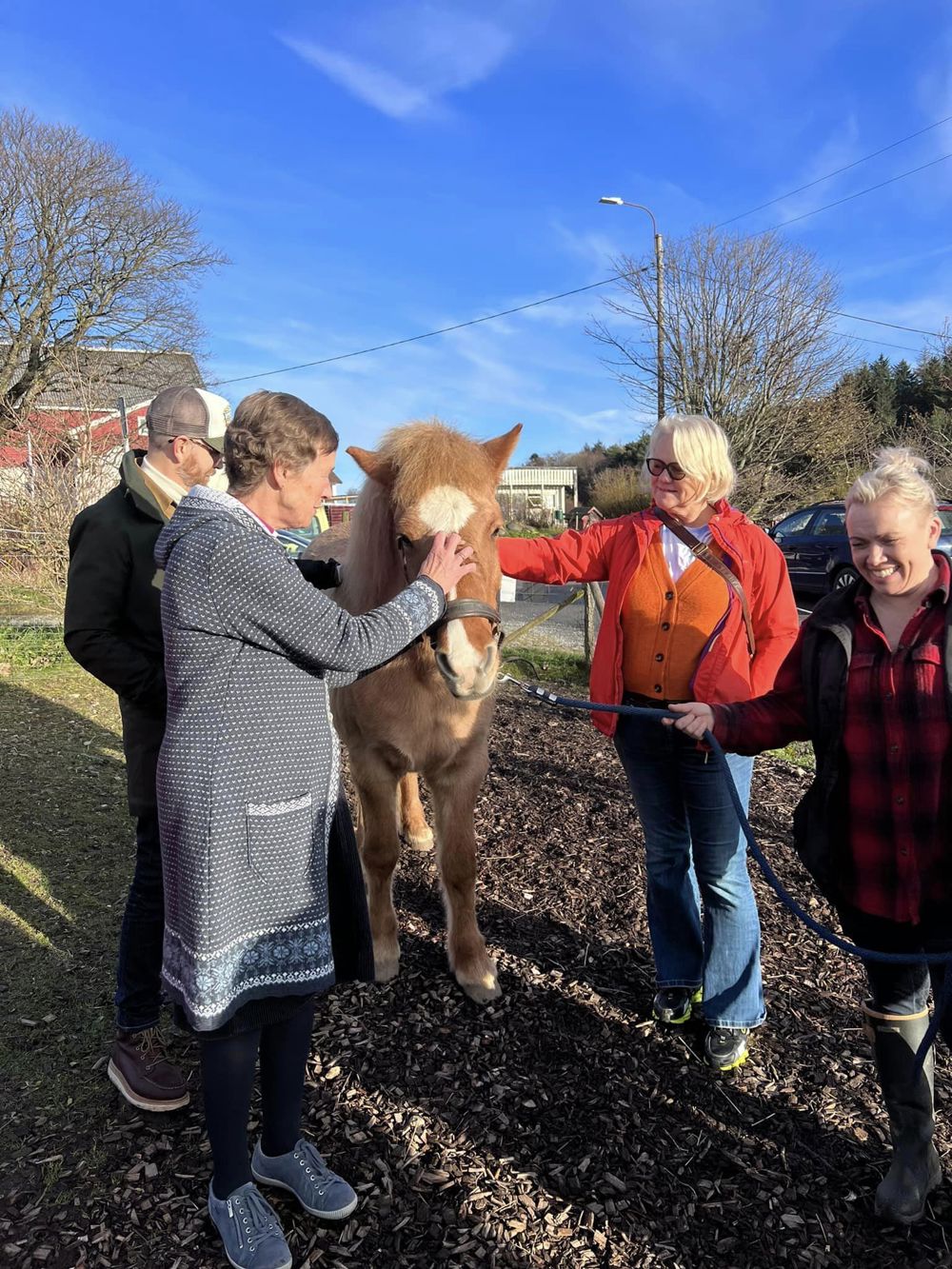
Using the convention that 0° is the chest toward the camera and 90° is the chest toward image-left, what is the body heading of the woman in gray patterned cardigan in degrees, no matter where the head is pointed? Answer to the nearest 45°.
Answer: approximately 270°

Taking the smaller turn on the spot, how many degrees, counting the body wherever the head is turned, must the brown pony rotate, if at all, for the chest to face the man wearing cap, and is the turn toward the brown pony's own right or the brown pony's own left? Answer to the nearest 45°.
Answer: approximately 45° to the brown pony's own right

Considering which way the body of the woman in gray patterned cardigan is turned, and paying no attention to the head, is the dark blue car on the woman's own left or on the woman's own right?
on the woman's own left

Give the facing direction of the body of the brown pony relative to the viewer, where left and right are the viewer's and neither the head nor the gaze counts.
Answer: facing the viewer

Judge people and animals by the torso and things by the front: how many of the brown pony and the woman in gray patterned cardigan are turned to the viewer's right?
1

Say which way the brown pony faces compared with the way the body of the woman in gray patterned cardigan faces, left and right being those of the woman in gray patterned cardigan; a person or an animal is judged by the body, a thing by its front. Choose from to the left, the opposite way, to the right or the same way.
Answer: to the right

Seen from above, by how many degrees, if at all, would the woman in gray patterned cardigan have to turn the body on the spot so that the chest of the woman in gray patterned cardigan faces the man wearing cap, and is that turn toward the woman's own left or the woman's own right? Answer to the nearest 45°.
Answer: approximately 135° to the woman's own left

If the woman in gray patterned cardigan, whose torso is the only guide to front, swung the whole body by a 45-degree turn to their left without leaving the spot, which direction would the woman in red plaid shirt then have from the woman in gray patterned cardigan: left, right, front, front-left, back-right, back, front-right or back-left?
front-right

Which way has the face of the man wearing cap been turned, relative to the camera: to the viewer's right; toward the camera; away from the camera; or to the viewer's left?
to the viewer's right

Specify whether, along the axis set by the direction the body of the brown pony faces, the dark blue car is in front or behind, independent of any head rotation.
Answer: behind

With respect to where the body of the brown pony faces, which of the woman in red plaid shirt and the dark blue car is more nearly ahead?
the woman in red plaid shirt

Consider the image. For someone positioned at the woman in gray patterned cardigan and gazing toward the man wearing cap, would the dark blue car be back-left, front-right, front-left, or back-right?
front-right

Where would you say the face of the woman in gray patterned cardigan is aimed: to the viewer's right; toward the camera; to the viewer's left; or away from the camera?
to the viewer's right
